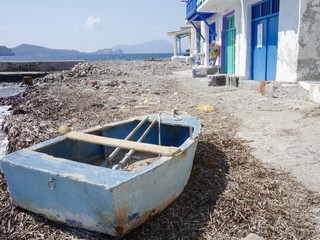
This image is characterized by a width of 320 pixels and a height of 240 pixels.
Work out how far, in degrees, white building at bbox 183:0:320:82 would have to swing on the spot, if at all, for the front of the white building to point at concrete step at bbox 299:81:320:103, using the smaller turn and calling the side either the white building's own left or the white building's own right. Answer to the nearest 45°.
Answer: approximately 45° to the white building's own left

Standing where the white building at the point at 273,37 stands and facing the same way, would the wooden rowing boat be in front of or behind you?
in front

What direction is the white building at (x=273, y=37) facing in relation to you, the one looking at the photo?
facing the viewer and to the left of the viewer

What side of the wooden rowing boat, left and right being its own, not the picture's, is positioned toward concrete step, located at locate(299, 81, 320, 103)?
front

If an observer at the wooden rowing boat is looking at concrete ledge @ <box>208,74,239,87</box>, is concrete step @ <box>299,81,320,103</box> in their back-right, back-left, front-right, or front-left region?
front-right

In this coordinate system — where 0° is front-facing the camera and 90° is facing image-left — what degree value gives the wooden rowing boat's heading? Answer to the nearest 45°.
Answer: approximately 225°
